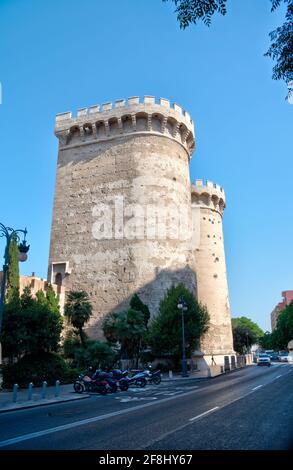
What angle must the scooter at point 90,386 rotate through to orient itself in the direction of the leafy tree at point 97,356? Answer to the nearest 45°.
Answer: approximately 90° to its right

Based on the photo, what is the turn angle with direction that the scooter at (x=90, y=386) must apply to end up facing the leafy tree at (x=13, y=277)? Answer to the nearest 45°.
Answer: approximately 45° to its right

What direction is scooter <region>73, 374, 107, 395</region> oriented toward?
to the viewer's left

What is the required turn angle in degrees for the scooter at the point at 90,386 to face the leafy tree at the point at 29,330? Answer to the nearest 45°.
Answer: approximately 45° to its right

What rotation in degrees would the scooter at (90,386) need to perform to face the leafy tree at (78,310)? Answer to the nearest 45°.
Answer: approximately 90° to its right
